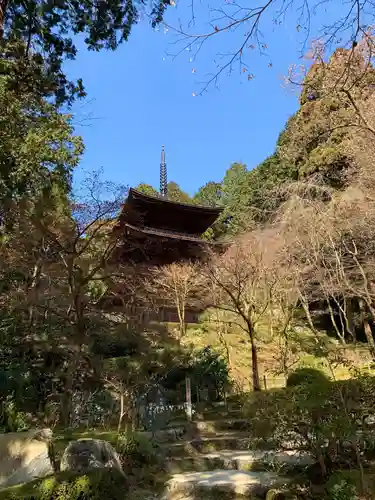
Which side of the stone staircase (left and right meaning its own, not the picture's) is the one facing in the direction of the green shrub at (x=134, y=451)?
right

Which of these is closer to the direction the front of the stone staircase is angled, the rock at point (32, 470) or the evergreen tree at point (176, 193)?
the rock

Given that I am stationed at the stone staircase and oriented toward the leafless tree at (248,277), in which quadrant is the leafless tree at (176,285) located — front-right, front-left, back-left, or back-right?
front-left

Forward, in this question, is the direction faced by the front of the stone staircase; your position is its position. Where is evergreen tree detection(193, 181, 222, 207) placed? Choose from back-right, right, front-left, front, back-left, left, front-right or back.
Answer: back

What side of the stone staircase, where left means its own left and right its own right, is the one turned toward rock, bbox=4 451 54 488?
right

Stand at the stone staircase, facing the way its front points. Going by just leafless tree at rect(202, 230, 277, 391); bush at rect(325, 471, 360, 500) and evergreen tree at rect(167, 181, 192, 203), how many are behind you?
2

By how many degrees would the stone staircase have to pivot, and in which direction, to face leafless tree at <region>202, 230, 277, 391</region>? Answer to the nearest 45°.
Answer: approximately 180°

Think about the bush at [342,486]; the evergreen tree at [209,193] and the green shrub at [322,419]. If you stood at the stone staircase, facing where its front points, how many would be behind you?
1

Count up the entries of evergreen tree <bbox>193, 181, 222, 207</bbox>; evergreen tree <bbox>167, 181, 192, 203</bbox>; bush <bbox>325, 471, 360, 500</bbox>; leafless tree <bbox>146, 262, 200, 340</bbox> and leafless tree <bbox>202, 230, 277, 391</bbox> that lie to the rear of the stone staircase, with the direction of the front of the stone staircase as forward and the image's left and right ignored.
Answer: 4

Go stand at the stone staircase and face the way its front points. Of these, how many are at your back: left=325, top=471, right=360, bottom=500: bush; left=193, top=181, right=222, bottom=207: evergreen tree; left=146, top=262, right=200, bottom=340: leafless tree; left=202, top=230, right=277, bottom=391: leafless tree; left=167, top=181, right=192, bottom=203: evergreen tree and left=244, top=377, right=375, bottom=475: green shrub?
4

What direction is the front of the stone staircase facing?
toward the camera

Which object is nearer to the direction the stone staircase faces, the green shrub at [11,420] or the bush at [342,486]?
the bush

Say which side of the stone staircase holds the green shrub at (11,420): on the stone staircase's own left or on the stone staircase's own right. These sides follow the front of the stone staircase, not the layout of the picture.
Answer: on the stone staircase's own right

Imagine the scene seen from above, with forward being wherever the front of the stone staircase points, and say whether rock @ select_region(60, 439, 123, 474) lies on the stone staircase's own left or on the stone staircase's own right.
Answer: on the stone staircase's own right

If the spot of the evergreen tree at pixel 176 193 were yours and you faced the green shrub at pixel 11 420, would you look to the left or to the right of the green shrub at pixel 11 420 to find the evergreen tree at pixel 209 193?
left

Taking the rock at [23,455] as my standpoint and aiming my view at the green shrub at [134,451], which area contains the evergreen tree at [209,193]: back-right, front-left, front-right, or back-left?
front-left
